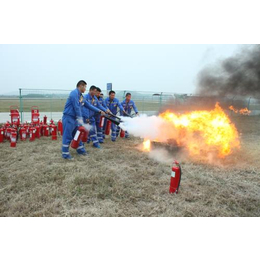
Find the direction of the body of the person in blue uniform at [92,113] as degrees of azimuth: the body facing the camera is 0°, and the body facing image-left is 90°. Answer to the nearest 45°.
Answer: approximately 315°

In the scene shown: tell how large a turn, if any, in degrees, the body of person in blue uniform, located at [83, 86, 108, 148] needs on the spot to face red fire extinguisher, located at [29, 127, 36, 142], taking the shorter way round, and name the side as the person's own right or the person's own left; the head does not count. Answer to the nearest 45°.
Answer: approximately 180°

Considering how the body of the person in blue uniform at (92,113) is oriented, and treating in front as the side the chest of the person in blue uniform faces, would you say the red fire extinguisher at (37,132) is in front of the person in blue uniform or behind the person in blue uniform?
behind

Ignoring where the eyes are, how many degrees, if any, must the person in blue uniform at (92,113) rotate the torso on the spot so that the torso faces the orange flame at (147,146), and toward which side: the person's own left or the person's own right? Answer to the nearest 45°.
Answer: approximately 45° to the person's own left

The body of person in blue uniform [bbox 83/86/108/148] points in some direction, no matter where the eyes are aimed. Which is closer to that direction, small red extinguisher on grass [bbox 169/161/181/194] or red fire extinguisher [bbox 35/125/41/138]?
the small red extinguisher on grass

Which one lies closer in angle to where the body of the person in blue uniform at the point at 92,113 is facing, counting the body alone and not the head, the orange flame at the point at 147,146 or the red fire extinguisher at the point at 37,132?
the orange flame

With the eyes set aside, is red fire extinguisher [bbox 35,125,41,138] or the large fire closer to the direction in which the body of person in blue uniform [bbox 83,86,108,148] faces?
the large fire

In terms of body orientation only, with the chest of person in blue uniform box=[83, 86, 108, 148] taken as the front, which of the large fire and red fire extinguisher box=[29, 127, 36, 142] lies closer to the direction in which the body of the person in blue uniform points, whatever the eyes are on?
the large fire

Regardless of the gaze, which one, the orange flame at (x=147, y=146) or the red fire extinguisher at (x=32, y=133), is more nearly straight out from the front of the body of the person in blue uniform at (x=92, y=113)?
the orange flame

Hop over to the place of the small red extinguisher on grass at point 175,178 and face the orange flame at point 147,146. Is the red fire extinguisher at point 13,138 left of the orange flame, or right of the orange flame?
left

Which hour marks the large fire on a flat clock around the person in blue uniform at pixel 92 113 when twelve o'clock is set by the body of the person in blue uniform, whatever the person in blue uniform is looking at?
The large fire is roughly at 11 o'clock from the person in blue uniform.

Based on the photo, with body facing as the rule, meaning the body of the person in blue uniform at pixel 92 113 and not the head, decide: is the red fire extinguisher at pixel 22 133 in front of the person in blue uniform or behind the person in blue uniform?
behind
